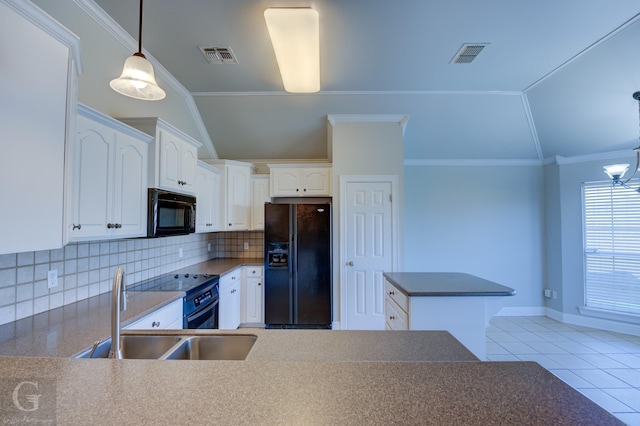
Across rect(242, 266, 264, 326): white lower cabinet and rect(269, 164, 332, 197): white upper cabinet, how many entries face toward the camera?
2

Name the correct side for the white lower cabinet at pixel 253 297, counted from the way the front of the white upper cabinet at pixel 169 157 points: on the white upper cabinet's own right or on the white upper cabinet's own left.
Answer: on the white upper cabinet's own left

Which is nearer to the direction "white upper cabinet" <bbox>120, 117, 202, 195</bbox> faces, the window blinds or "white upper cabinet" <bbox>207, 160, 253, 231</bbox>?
the window blinds

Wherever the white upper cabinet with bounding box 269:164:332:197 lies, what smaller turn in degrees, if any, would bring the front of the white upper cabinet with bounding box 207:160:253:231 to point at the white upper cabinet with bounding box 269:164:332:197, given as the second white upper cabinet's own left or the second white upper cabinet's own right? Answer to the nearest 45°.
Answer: approximately 45° to the second white upper cabinet's own left

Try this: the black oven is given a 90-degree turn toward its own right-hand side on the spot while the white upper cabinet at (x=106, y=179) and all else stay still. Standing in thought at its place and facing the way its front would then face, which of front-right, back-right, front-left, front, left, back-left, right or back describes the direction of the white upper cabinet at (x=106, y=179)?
front

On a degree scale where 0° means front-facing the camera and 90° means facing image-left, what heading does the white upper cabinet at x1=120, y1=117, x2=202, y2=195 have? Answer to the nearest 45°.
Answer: approximately 315°

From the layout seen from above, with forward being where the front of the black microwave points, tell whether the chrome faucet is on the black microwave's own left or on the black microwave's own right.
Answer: on the black microwave's own right
